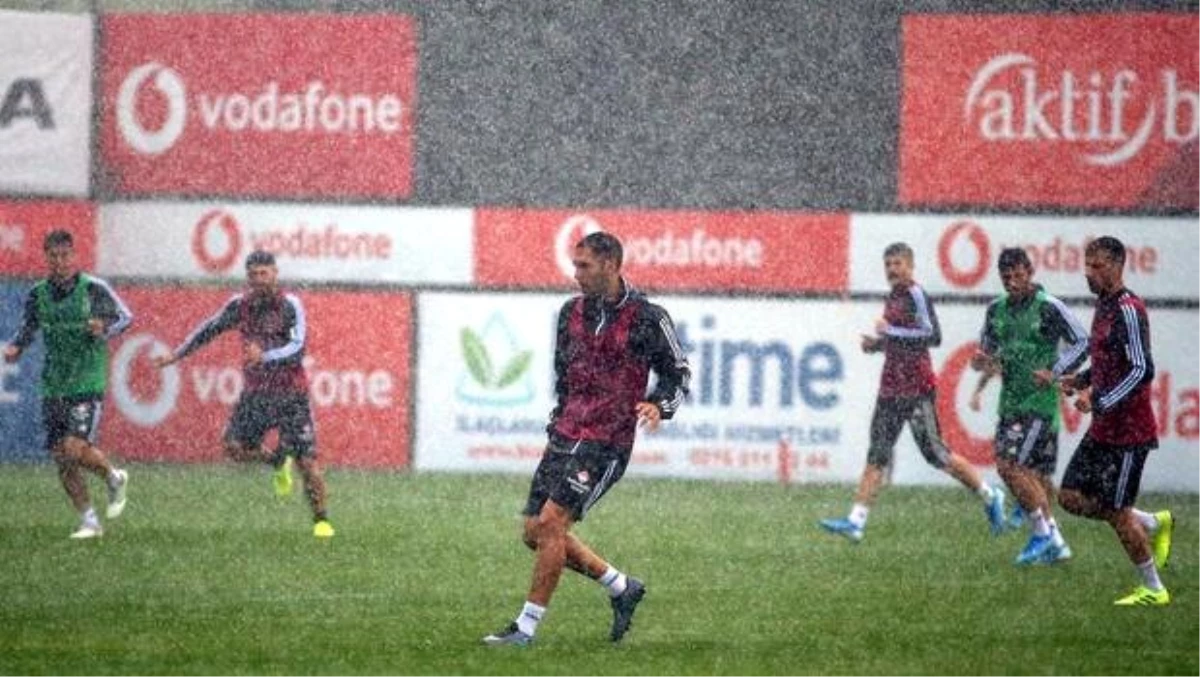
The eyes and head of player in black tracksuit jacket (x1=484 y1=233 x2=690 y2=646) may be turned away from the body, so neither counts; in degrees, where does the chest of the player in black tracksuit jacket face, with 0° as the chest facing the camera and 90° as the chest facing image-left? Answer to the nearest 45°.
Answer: approximately 45°

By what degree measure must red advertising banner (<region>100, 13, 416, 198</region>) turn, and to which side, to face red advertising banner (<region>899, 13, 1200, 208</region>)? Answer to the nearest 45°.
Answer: approximately 90° to its left

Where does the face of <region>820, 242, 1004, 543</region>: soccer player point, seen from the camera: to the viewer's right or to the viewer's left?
to the viewer's left

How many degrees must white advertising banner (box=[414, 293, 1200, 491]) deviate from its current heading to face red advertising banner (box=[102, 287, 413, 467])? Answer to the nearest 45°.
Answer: approximately 90° to its right

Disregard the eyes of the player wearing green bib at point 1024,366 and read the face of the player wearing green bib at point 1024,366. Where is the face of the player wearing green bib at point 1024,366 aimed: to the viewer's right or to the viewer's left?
to the viewer's left

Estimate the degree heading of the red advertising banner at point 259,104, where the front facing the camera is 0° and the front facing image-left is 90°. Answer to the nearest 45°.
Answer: approximately 0°

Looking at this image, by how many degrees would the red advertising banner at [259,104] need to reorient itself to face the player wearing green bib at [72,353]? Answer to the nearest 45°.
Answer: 0° — it already faces them

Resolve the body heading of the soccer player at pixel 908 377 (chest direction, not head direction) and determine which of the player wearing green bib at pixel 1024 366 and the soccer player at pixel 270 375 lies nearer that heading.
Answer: the soccer player

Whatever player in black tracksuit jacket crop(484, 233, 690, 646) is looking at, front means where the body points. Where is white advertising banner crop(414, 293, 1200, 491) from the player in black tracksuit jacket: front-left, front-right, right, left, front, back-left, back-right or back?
back-right
